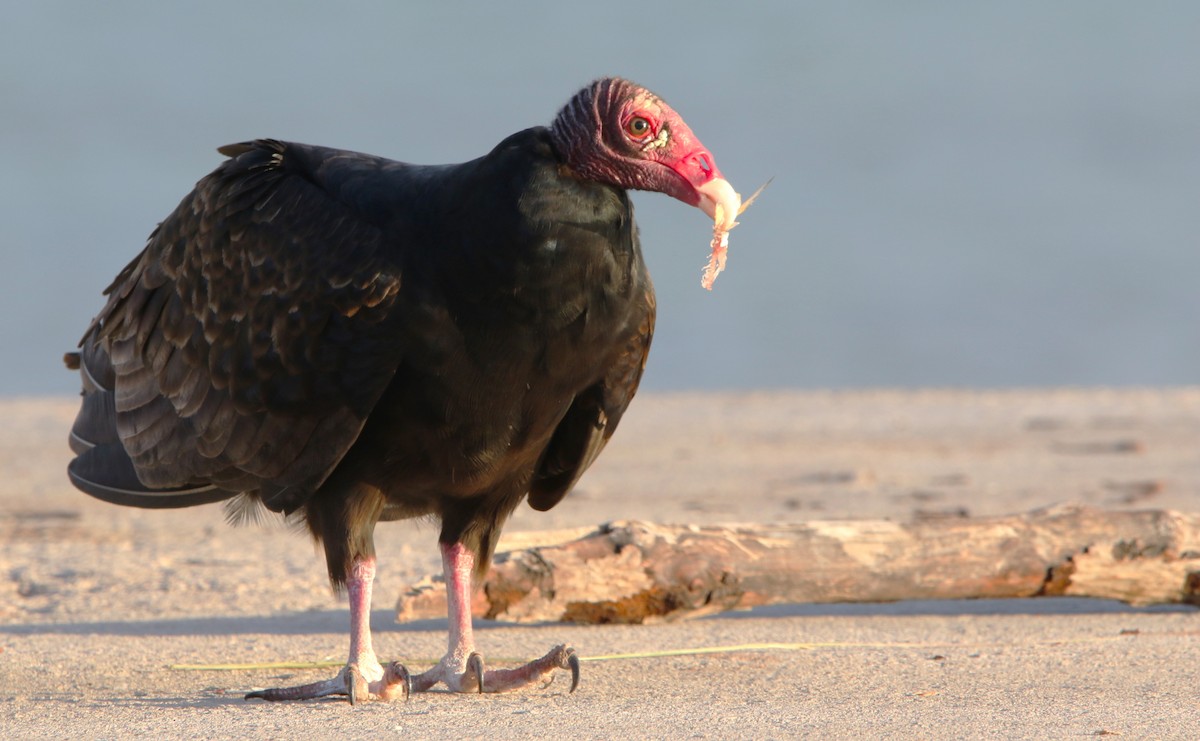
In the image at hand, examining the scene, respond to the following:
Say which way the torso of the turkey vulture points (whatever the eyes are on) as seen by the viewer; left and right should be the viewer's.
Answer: facing the viewer and to the right of the viewer

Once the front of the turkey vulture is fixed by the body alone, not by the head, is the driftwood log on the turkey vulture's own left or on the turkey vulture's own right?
on the turkey vulture's own left
